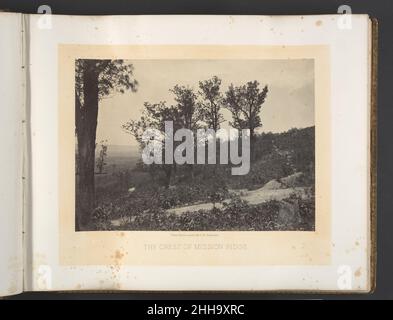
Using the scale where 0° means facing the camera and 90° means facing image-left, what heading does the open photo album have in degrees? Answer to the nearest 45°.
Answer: approximately 0°
